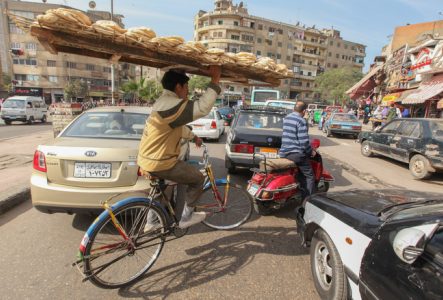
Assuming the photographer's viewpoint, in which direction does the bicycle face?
facing away from the viewer and to the right of the viewer

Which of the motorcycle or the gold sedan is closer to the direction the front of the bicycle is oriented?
the motorcycle

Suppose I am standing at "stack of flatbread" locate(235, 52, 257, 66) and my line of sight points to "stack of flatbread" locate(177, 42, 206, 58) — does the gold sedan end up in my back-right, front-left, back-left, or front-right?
front-right

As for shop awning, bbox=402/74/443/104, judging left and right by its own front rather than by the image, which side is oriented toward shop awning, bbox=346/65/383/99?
right

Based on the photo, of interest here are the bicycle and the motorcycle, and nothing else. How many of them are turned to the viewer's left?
0

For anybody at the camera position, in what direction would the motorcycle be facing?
facing away from the viewer and to the right of the viewer

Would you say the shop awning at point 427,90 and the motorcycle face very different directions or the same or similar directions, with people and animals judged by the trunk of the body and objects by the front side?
very different directions

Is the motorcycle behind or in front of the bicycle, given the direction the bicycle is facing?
in front

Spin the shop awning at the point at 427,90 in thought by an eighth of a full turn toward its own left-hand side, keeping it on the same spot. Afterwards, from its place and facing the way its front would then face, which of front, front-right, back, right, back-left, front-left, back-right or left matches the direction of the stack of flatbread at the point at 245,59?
front

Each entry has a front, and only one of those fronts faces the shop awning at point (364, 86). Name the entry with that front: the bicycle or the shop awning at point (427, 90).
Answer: the bicycle

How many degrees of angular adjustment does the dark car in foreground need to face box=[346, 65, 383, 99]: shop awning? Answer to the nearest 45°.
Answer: approximately 45° to its right

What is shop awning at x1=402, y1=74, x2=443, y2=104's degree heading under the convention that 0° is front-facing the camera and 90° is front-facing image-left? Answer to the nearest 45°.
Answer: approximately 45°

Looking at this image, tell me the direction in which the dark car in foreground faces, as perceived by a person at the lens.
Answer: facing away from the viewer and to the left of the viewer

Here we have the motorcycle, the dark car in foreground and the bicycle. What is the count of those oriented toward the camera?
0
